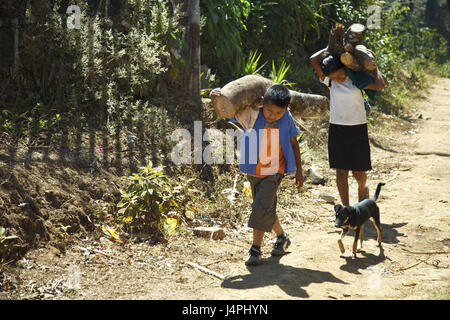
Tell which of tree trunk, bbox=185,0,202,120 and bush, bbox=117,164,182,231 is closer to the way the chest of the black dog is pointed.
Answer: the bush

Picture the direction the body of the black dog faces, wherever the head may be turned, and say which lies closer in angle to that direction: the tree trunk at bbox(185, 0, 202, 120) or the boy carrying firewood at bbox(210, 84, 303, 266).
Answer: the boy carrying firewood

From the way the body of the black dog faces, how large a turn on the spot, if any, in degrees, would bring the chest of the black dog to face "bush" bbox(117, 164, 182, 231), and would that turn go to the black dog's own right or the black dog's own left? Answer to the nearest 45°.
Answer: approximately 45° to the black dog's own right

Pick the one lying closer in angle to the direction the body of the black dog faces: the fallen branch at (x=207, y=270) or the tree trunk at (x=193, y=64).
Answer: the fallen branch

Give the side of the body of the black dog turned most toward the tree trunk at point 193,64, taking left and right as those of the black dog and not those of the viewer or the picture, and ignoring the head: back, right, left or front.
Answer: right

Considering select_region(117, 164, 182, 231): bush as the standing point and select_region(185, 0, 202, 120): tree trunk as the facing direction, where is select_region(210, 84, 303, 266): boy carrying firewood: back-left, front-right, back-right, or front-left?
back-right

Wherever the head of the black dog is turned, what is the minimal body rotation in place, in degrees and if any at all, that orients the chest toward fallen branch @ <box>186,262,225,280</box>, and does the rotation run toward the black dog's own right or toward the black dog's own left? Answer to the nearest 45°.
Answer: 0° — it already faces it

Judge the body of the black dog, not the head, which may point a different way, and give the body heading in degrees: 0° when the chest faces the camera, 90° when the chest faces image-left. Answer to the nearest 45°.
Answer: approximately 45°
